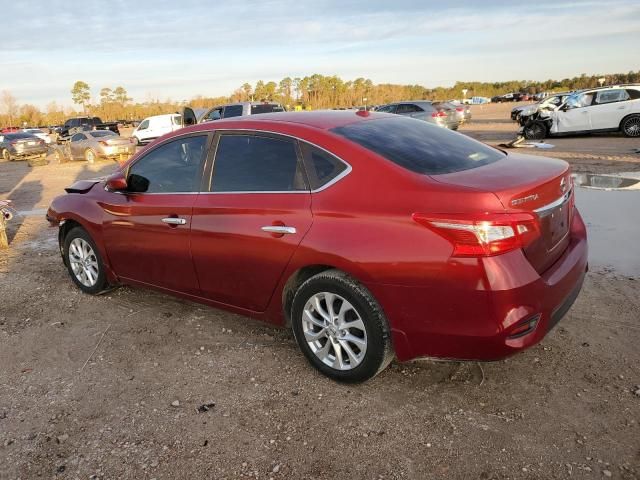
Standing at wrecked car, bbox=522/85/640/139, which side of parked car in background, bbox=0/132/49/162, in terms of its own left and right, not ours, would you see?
back

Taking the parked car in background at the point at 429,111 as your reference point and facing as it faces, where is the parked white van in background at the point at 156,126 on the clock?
the parked white van in background at the point at 156,126 is roughly at 11 o'clock from the parked car in background at the point at 429,111.

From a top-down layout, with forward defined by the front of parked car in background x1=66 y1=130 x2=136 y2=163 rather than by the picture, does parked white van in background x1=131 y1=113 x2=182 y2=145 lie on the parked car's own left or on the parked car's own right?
on the parked car's own right

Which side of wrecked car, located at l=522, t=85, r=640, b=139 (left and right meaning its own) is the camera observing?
left

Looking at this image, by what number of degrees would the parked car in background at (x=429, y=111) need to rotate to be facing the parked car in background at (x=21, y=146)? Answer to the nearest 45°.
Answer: approximately 45° to its left

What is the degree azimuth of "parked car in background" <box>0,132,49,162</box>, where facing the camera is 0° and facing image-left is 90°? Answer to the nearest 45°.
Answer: approximately 135°

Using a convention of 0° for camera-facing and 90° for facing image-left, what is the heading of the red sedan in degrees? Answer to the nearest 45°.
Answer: approximately 135°

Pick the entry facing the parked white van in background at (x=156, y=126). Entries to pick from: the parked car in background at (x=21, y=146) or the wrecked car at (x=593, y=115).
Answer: the wrecked car

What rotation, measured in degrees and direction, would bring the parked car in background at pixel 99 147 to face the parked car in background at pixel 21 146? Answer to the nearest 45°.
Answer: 0° — it already faces it

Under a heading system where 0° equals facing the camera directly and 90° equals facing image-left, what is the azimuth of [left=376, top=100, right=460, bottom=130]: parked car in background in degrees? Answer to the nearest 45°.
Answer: approximately 135°
